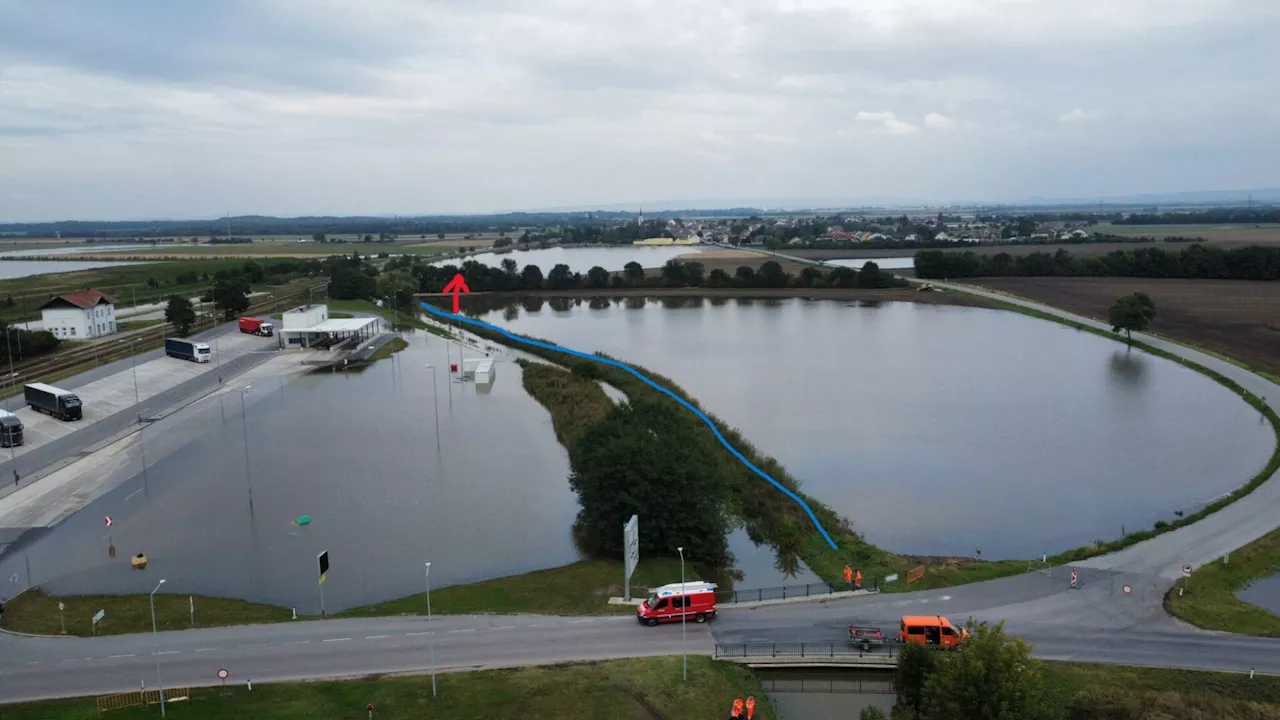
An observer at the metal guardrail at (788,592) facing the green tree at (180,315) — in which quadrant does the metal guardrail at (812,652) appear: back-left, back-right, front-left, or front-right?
back-left

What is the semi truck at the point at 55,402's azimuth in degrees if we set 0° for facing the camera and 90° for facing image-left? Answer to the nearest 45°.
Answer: approximately 315°

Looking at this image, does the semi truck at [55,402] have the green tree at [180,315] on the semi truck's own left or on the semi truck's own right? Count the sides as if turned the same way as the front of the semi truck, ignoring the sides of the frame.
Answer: on the semi truck's own left

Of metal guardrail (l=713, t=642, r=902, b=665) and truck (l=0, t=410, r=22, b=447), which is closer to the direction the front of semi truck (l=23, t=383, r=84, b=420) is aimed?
the metal guardrail

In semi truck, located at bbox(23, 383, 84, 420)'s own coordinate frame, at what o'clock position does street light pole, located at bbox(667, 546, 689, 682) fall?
The street light pole is roughly at 1 o'clock from the semi truck.

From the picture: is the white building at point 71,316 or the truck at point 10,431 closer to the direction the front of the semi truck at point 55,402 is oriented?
the truck

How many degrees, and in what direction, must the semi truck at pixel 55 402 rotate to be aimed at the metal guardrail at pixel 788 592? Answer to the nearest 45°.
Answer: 0° — it already faces it

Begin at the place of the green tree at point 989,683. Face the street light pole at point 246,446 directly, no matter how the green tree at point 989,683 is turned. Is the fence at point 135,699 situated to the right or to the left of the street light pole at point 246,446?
left

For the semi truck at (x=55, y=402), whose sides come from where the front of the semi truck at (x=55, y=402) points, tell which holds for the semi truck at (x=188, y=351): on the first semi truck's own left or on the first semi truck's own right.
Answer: on the first semi truck's own left

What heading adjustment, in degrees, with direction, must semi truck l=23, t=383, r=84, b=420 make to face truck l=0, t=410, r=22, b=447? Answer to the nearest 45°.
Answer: approximately 45° to its right

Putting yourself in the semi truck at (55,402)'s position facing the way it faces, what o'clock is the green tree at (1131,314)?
The green tree is roughly at 11 o'clock from the semi truck.

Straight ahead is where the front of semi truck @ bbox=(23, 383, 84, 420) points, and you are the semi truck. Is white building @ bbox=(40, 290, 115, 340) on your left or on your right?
on your left
